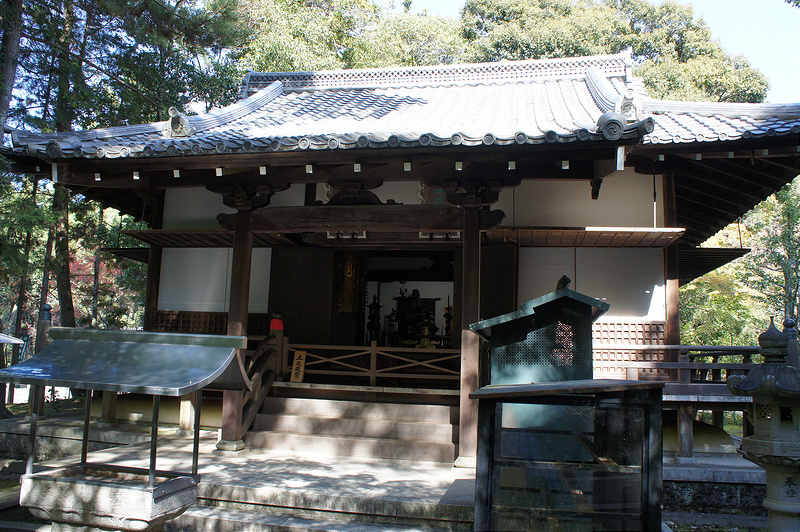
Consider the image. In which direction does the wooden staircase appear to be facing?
toward the camera

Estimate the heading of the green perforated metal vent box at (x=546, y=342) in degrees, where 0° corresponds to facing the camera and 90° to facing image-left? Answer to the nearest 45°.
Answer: approximately 0°

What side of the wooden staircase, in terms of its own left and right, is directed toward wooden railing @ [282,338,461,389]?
back

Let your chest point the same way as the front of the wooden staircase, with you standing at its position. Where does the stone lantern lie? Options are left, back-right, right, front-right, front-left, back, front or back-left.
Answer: front-left

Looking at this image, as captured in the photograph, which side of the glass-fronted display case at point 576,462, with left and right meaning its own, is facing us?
front

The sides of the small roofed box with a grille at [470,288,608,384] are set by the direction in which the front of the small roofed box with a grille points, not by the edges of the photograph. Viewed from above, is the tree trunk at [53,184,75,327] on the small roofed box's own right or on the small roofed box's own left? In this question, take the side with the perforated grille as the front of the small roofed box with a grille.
on the small roofed box's own right

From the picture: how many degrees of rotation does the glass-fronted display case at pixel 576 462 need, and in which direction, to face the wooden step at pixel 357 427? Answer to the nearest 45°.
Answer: approximately 135° to its right

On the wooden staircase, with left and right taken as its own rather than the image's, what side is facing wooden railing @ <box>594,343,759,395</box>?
left

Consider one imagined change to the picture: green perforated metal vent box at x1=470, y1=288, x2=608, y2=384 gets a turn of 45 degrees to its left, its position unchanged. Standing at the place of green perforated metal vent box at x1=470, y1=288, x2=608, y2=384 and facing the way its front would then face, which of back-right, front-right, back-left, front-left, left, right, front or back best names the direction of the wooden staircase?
back

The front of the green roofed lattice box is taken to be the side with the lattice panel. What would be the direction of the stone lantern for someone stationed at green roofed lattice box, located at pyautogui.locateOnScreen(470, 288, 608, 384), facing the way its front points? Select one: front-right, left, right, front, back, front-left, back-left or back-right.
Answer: left

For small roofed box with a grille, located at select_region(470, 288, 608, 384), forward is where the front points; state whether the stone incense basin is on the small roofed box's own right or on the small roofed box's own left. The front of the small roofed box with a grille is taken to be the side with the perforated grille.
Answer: on the small roofed box's own right

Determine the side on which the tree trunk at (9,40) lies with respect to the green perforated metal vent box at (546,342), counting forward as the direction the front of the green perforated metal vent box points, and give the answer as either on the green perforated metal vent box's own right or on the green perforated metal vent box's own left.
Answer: on the green perforated metal vent box's own right

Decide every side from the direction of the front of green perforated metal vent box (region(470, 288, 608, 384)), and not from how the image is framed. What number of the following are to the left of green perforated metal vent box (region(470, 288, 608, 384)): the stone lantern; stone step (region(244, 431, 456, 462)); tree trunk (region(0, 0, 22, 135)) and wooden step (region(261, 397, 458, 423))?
1

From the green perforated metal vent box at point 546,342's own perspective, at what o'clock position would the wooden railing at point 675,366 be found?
The wooden railing is roughly at 7 o'clock from the green perforated metal vent box.
